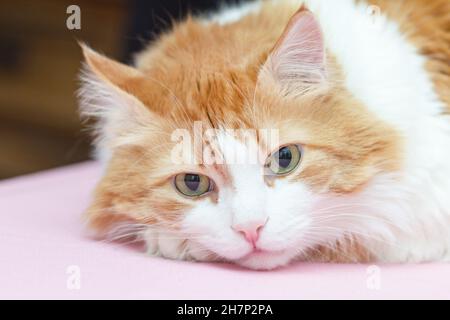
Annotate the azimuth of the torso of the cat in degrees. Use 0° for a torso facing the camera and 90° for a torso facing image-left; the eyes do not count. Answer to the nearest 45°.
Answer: approximately 0°
